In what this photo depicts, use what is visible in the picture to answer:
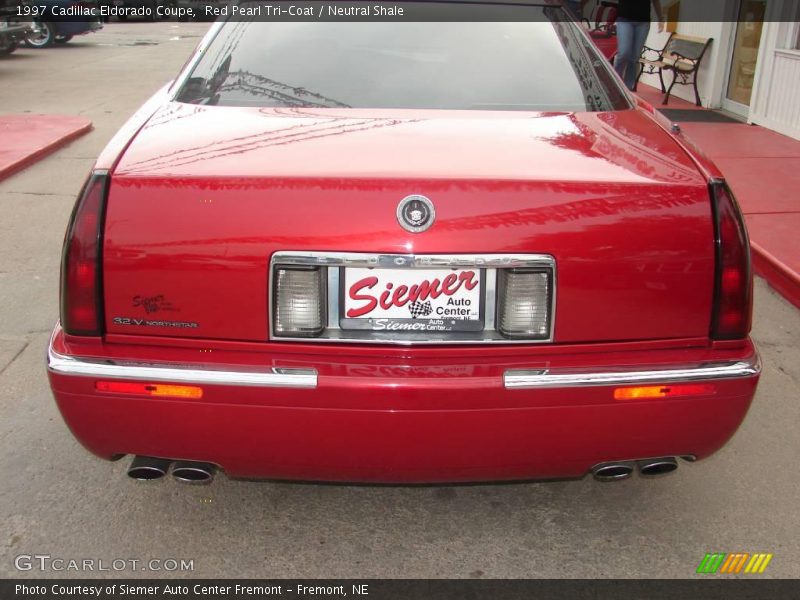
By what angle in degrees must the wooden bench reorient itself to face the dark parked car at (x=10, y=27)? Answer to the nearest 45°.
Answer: approximately 45° to its right

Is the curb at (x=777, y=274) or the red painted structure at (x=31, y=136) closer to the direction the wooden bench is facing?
the red painted structure

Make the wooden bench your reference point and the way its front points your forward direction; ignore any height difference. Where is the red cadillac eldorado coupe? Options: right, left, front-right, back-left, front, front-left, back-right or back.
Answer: front-left

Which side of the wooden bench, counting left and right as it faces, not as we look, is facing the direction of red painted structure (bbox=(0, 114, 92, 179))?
front

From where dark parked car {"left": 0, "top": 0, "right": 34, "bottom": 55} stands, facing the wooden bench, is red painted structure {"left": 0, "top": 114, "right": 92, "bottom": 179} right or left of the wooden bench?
right

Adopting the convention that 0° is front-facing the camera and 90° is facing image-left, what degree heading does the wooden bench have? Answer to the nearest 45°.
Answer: approximately 45°

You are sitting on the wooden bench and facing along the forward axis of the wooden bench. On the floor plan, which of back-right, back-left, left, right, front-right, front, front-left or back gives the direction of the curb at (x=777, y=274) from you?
front-left

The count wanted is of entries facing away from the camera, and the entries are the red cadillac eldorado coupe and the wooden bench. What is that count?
1

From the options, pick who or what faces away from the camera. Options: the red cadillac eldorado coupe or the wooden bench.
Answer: the red cadillac eldorado coupe

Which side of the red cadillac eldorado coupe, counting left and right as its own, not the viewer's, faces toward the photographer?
back

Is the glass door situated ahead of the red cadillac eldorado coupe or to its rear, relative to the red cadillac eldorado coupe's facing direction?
ahead
